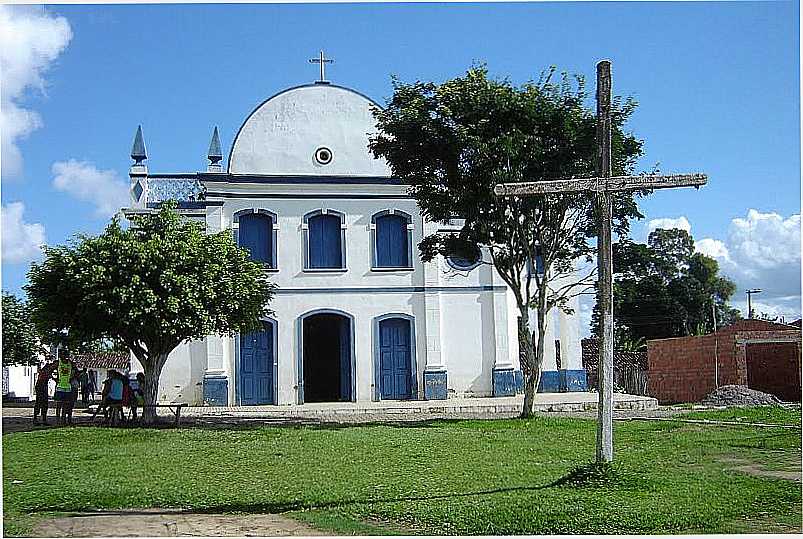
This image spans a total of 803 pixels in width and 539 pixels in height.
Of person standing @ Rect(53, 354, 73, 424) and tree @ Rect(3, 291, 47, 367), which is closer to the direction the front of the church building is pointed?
the person standing

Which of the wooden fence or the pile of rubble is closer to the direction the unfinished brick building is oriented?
the pile of rubble

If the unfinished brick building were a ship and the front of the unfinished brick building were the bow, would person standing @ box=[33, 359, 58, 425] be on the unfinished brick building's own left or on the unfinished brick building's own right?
on the unfinished brick building's own right

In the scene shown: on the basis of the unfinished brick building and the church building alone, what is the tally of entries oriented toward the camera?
2

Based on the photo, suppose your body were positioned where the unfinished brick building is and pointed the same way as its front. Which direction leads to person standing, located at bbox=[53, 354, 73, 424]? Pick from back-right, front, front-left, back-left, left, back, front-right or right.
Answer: front-right

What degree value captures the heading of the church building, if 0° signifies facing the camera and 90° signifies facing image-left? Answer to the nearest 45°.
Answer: approximately 0°

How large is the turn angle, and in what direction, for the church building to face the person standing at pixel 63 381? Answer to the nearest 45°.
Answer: approximately 45° to its right

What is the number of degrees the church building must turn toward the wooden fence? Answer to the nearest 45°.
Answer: approximately 135° to its left

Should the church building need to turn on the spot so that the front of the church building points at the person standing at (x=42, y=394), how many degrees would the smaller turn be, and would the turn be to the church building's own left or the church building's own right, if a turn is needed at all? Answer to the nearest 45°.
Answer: approximately 45° to the church building's own right
